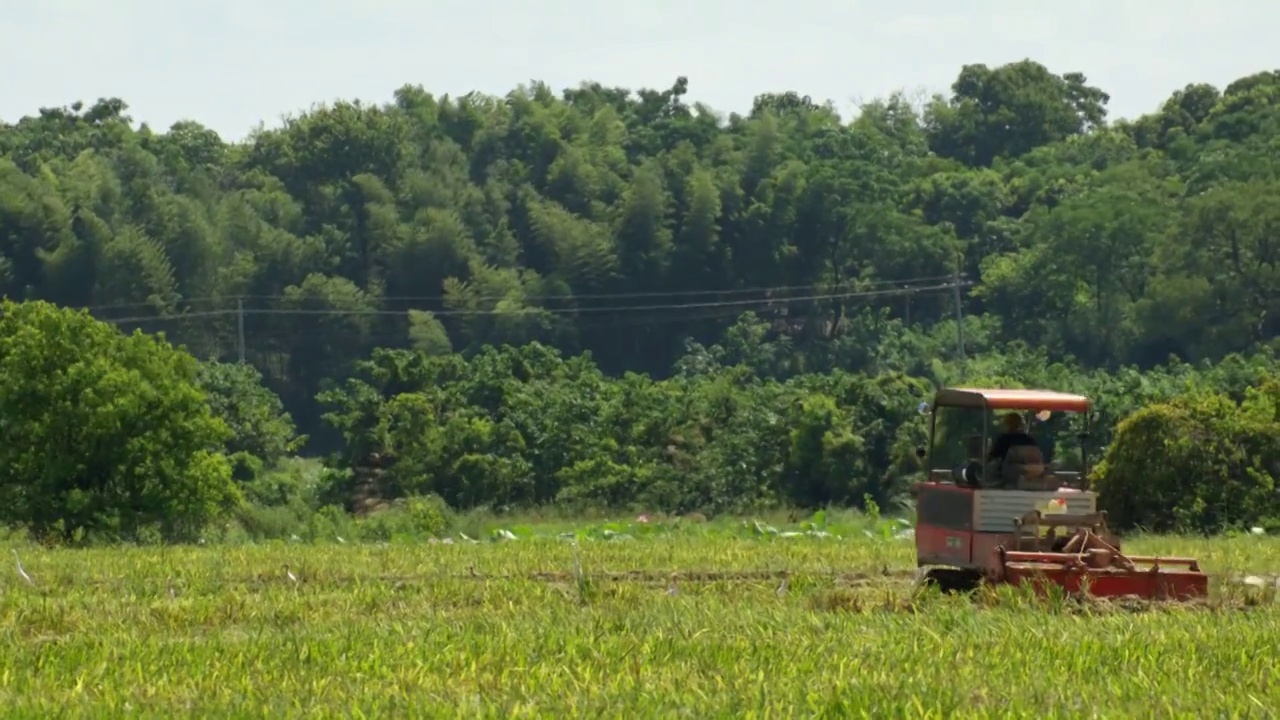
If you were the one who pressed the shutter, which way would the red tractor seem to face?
facing away from the viewer and to the left of the viewer
